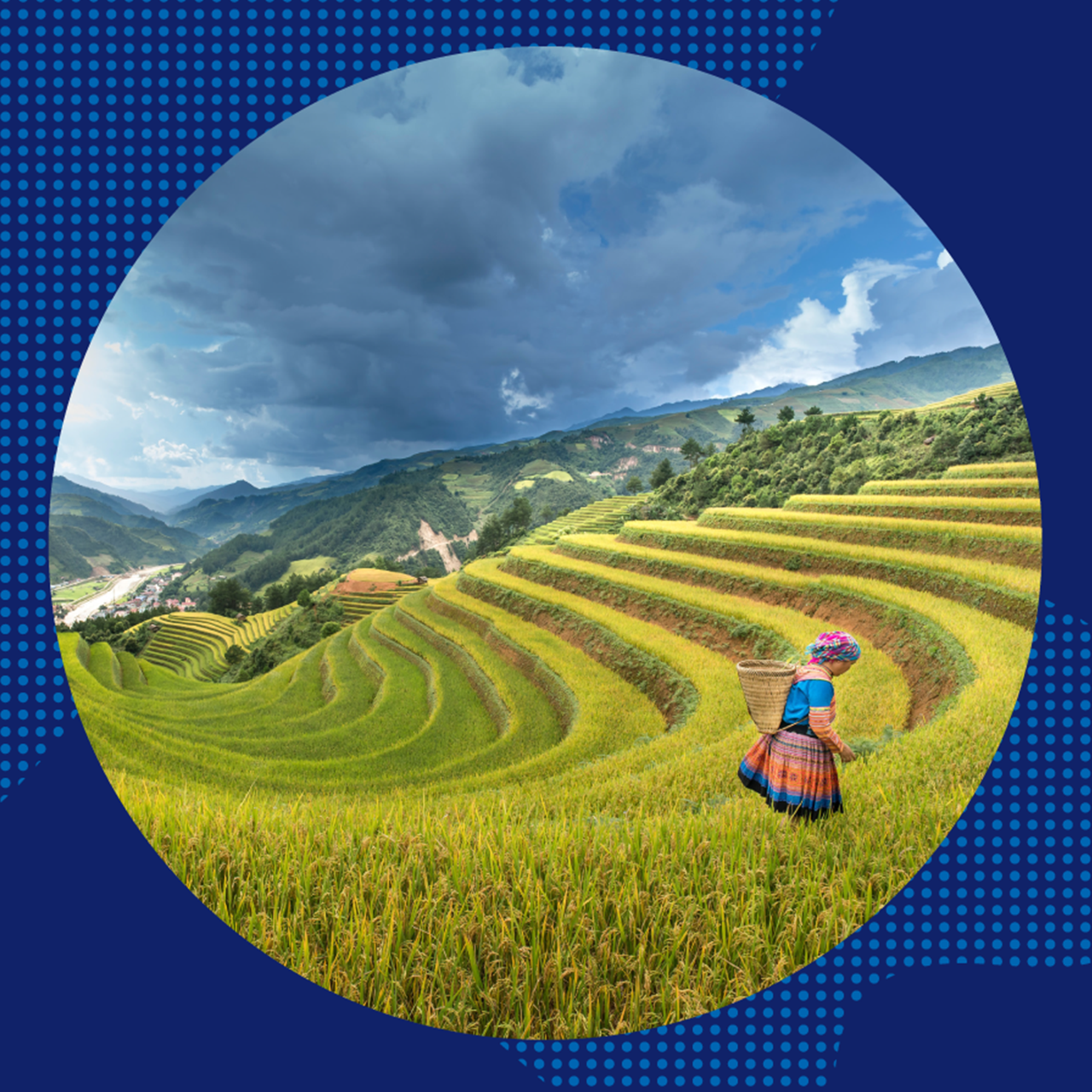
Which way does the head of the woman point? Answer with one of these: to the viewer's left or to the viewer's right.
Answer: to the viewer's right

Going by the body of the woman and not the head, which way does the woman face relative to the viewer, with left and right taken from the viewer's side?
facing to the right of the viewer

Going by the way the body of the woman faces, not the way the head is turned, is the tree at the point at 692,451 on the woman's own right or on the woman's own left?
on the woman's own left
